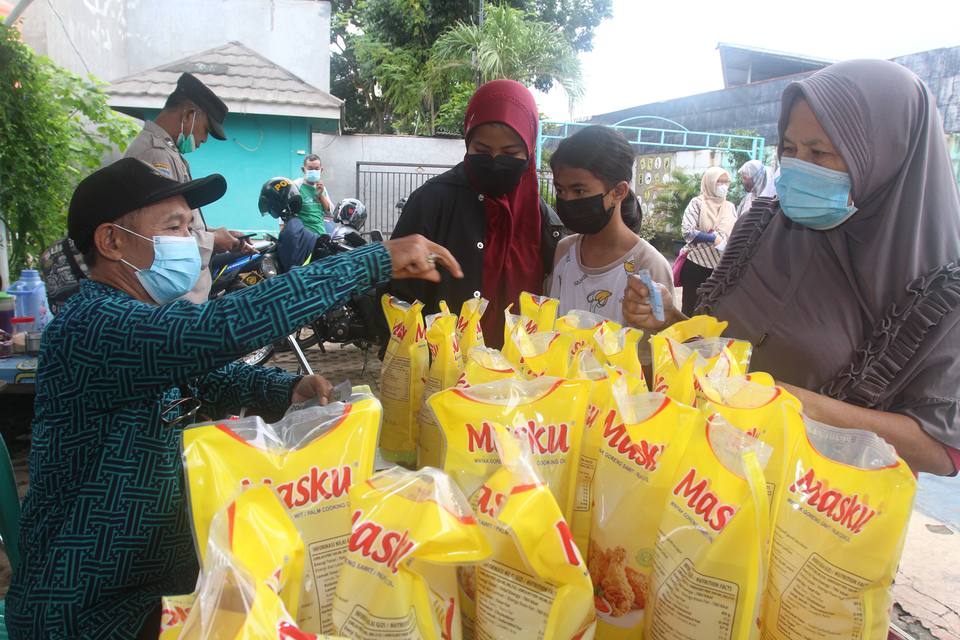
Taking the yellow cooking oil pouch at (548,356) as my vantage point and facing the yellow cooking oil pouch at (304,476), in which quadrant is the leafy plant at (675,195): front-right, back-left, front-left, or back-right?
back-right

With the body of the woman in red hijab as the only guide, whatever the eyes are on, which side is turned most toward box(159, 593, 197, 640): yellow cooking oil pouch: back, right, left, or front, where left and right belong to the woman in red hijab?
front

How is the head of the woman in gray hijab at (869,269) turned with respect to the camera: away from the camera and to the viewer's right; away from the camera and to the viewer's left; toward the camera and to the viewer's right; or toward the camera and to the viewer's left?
toward the camera and to the viewer's left

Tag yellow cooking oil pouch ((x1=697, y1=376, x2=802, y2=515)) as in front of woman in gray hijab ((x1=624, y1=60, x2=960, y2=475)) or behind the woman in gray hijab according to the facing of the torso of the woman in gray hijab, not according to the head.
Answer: in front

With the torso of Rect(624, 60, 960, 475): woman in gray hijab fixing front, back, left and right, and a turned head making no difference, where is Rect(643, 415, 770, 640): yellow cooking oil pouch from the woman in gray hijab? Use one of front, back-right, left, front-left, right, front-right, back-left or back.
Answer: front-left

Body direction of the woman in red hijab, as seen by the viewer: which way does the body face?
toward the camera

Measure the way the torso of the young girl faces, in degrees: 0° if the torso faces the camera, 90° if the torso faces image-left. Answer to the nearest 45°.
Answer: approximately 45°

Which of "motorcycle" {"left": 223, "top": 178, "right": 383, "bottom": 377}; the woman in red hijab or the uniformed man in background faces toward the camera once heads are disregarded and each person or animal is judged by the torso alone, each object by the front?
the woman in red hijab

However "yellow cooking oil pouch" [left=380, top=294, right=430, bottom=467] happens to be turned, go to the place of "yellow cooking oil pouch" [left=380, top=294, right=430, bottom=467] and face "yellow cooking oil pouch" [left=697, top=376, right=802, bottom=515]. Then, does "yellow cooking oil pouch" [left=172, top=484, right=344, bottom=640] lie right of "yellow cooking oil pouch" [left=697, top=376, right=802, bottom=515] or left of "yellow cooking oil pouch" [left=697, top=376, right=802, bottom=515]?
right

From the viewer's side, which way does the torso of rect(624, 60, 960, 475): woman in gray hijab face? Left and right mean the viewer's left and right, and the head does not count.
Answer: facing the viewer and to the left of the viewer

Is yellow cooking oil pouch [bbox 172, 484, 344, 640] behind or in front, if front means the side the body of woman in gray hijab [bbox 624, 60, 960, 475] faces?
in front
